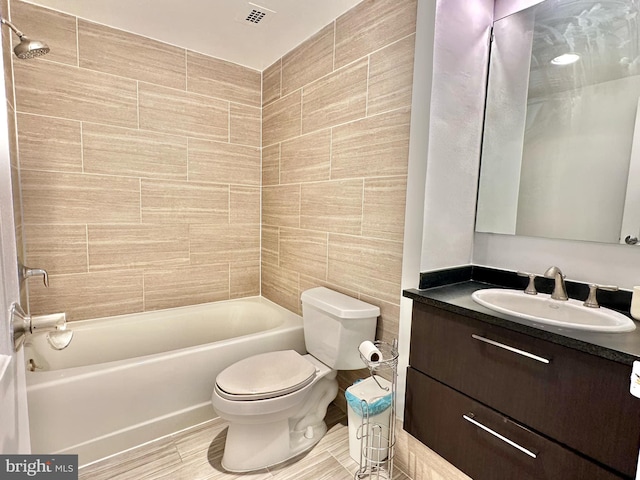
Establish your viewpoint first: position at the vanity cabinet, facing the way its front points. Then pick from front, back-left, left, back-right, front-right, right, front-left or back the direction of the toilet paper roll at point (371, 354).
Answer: front-right

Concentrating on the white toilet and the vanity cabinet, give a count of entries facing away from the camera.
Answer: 0

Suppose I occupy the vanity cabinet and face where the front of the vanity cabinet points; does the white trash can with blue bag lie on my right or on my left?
on my right

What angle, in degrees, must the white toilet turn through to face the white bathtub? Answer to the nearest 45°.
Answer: approximately 45° to its right

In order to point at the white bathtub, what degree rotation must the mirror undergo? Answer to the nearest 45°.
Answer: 0° — it already faces it

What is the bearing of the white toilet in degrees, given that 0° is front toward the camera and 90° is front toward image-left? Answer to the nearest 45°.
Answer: approximately 45°

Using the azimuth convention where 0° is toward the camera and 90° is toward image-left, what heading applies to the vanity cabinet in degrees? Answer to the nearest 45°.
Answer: approximately 45°

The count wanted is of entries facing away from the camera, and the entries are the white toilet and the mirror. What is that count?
0

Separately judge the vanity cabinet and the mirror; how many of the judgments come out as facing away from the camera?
0

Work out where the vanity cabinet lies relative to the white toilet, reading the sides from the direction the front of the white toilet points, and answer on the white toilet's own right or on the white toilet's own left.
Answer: on the white toilet's own left
